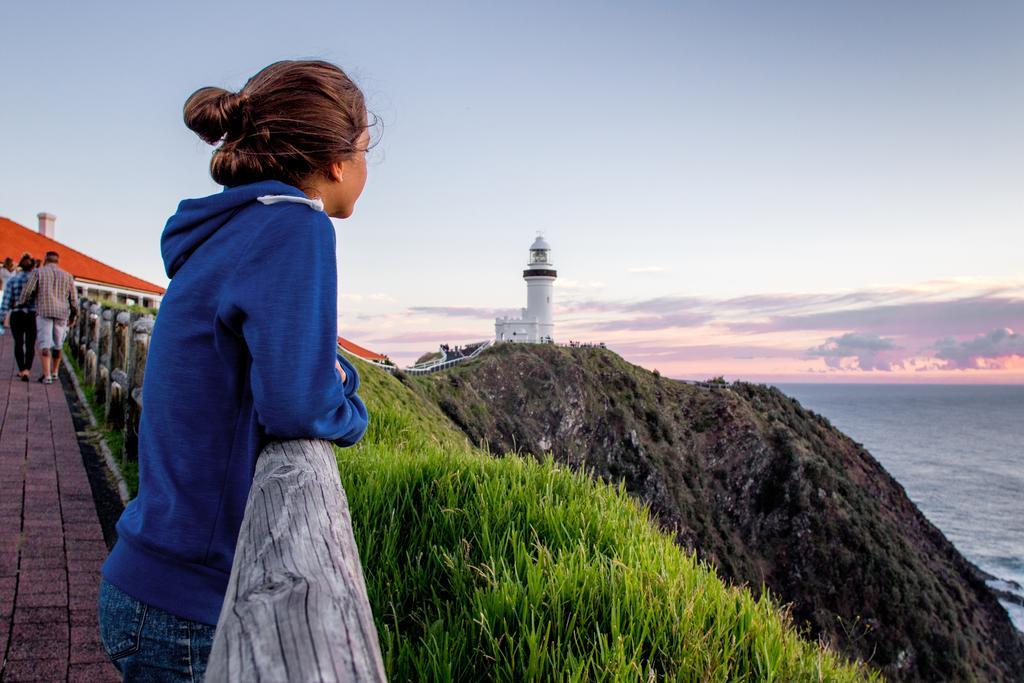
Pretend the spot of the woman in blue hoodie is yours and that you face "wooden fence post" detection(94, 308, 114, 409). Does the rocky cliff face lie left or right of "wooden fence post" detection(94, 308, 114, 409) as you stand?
right

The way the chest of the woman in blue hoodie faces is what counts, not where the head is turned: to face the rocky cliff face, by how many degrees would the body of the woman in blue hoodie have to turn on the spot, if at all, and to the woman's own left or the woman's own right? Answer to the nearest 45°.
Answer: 0° — they already face it

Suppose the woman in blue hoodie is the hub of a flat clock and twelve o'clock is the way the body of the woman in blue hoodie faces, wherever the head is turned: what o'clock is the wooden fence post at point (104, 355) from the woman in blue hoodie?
The wooden fence post is roughly at 10 o'clock from the woman in blue hoodie.

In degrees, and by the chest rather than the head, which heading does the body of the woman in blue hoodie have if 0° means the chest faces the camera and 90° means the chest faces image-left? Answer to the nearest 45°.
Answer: approximately 225°

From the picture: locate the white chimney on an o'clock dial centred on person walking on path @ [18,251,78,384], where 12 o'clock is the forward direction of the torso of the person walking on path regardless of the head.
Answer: The white chimney is roughly at 12 o'clock from the person walking on path.

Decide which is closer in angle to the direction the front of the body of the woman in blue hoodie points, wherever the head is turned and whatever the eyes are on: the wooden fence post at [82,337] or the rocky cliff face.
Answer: the rocky cliff face

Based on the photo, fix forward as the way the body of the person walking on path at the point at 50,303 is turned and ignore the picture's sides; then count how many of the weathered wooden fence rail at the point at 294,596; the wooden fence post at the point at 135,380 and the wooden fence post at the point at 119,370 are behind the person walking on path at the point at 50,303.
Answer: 3

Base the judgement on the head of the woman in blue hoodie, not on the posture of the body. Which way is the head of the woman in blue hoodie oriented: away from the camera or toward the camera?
away from the camera

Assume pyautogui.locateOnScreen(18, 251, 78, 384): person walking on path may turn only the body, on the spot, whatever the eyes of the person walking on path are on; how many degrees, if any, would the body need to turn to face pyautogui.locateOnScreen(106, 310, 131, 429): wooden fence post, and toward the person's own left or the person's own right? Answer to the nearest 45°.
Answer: approximately 180°

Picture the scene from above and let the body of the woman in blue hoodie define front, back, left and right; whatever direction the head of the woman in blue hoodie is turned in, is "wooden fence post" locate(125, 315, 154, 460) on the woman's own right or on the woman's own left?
on the woman's own left

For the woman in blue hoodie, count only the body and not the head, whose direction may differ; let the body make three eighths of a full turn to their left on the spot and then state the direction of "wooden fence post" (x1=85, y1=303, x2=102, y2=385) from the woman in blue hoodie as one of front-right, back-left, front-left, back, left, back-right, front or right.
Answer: right

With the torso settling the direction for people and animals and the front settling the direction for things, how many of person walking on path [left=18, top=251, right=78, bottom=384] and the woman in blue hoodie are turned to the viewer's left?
0

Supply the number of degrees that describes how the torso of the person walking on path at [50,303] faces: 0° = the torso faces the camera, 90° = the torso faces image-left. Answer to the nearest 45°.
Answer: approximately 180°

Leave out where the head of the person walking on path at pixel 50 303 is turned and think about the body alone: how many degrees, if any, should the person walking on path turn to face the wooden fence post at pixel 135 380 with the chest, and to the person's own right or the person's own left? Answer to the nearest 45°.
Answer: approximately 180°
